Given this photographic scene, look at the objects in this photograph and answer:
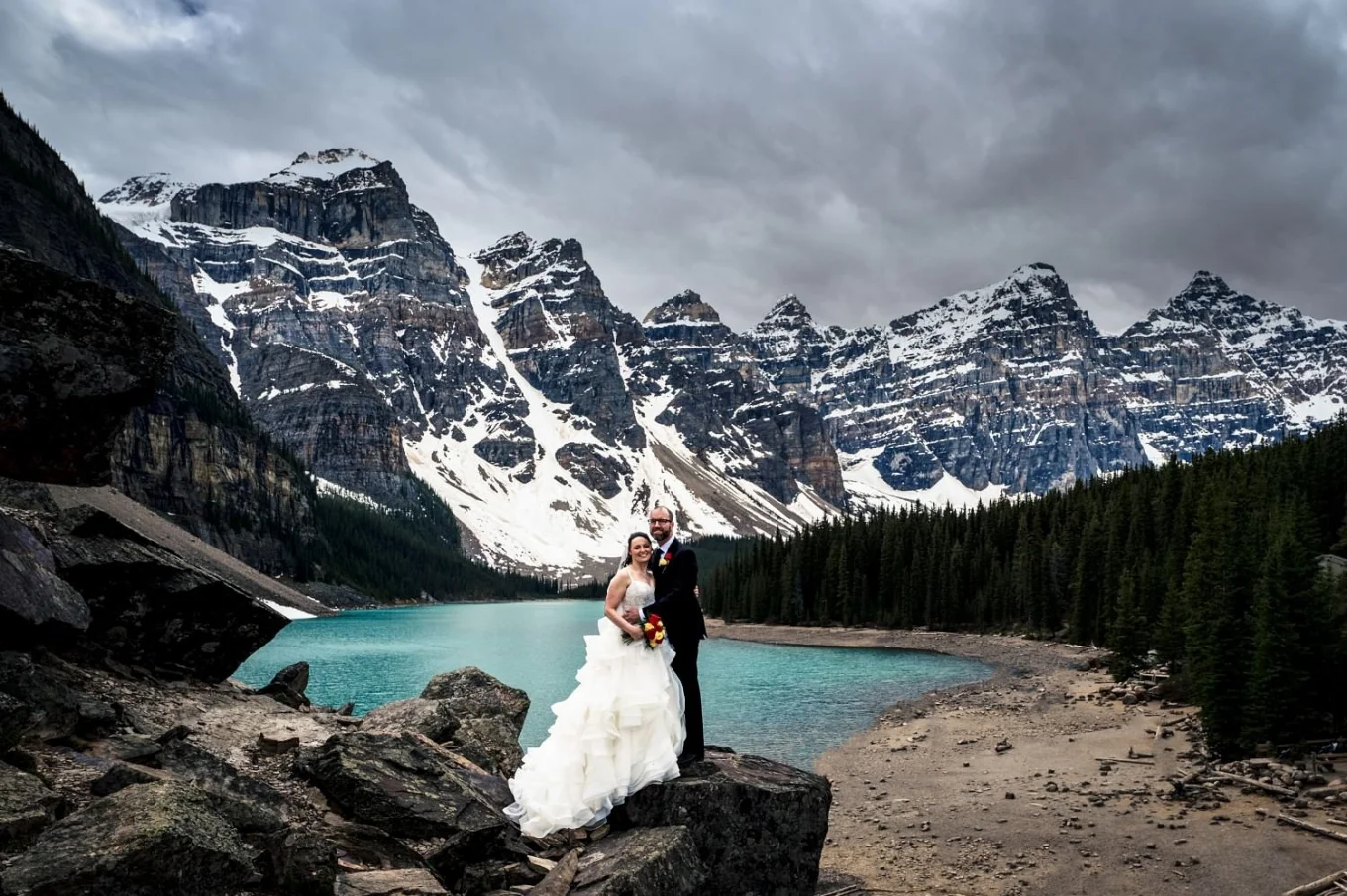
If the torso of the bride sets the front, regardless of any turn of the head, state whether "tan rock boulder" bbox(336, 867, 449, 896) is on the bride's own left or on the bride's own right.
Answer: on the bride's own right

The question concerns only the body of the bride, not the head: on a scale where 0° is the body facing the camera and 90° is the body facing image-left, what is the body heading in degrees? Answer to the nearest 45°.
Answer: approximately 315°

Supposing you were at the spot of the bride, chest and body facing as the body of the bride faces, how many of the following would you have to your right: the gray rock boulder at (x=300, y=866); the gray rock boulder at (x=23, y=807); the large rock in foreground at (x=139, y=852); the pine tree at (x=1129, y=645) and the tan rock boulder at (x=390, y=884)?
4

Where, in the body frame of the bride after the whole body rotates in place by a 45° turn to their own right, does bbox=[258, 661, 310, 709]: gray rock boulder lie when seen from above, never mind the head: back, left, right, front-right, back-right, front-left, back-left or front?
back-right

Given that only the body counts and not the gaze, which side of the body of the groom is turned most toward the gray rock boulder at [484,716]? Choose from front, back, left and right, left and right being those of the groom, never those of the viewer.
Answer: right

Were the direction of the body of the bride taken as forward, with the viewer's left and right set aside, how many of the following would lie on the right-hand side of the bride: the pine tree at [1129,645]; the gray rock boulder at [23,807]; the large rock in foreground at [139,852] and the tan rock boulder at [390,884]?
3

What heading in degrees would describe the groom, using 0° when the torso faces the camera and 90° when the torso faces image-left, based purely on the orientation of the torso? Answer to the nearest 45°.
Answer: approximately 45°

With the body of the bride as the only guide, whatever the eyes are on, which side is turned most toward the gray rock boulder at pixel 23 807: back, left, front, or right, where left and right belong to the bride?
right
